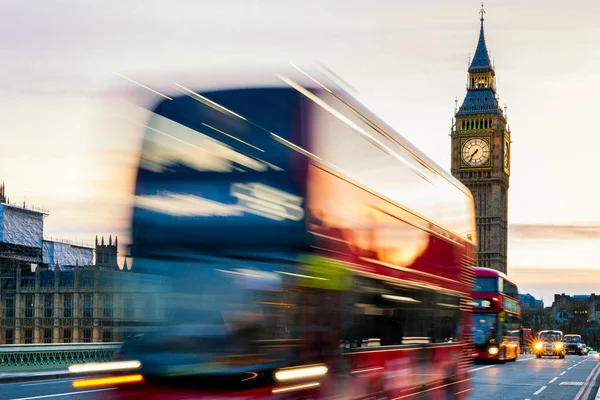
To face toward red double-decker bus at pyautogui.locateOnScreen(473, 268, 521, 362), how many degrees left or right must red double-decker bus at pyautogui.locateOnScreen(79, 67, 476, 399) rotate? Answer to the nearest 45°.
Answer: approximately 135° to its right

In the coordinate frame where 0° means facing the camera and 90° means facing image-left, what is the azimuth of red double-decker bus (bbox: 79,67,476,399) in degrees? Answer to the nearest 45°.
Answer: approximately 45°

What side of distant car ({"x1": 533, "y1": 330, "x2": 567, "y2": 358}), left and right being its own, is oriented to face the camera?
front

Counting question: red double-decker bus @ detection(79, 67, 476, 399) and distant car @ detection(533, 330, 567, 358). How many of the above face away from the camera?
0

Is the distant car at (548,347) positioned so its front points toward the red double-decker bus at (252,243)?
yes
